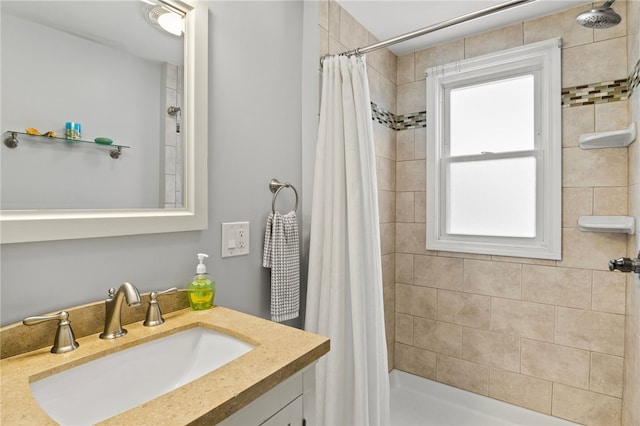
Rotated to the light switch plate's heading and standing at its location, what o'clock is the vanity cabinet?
The vanity cabinet is roughly at 1 o'clock from the light switch plate.

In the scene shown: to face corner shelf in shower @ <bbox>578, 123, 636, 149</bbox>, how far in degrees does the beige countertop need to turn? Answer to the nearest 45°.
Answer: approximately 45° to its left

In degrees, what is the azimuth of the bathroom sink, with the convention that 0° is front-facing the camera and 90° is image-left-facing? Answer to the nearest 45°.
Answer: approximately 315°

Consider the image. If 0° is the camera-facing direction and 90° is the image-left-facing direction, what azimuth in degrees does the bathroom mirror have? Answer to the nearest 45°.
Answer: approximately 315°

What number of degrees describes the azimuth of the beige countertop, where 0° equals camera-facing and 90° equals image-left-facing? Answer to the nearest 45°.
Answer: approximately 315°

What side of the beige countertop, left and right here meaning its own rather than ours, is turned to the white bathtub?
left

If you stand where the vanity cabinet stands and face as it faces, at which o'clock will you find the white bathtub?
The white bathtub is roughly at 9 o'clock from the vanity cabinet.
